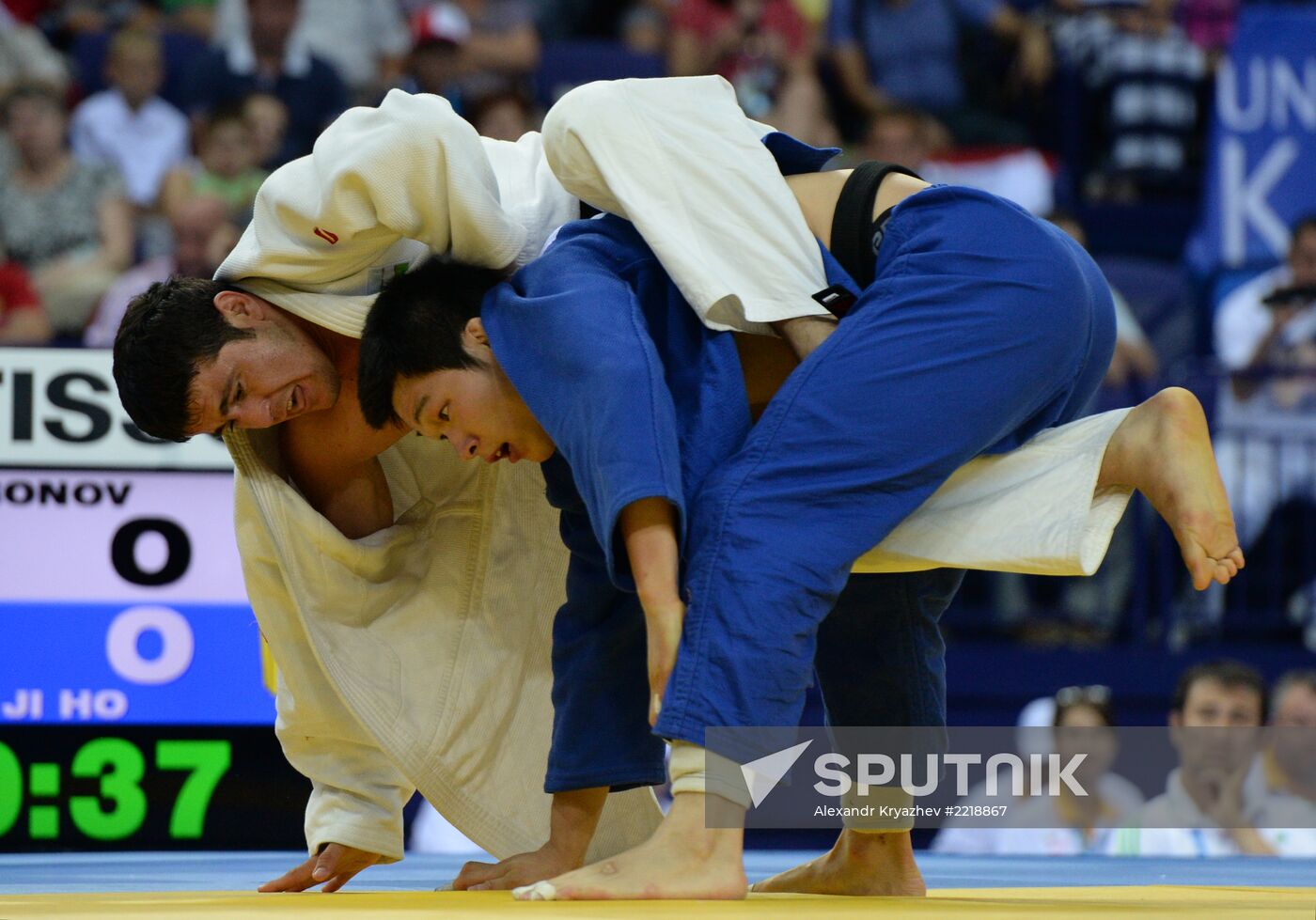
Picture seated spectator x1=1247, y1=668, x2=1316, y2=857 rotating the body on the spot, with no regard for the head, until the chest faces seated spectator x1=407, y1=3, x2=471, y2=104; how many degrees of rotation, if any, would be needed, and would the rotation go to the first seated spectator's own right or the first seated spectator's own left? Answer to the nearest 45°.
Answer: approximately 135° to the first seated spectator's own right

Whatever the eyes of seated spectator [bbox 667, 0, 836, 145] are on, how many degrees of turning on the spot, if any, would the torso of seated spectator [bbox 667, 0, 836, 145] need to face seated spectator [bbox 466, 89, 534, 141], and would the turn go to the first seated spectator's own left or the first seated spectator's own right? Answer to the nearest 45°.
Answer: approximately 45° to the first seated spectator's own right

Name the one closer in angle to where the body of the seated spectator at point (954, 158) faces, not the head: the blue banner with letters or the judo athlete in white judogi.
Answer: the judo athlete in white judogi

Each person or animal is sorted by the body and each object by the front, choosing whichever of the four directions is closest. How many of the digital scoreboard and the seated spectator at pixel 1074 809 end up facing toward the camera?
2

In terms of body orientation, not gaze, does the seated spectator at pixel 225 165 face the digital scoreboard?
yes
